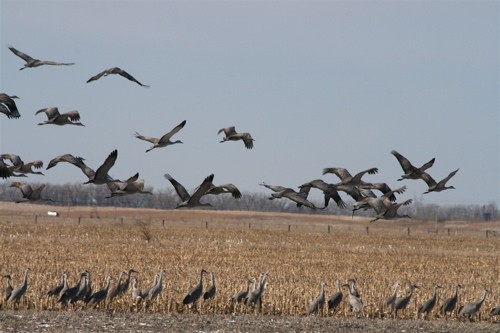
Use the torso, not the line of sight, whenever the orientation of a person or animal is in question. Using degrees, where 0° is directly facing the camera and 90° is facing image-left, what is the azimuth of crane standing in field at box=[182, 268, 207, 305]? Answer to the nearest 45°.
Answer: approximately 270°

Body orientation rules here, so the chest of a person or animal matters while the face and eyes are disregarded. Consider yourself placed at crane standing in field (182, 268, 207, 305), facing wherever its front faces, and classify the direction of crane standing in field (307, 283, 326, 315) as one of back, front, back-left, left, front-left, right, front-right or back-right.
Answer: front

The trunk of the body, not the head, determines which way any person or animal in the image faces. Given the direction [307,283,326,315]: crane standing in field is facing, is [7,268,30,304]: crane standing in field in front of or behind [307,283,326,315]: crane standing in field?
behind

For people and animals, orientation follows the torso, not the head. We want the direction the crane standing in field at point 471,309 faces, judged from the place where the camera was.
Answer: facing to the right of the viewer

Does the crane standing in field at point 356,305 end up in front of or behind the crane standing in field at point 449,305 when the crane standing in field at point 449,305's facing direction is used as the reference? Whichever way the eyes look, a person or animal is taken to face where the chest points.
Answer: behind

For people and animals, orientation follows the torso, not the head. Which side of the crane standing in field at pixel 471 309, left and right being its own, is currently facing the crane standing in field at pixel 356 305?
back

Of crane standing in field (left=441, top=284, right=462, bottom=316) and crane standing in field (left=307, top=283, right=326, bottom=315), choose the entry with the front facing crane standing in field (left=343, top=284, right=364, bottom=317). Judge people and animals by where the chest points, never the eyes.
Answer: crane standing in field (left=307, top=283, right=326, bottom=315)

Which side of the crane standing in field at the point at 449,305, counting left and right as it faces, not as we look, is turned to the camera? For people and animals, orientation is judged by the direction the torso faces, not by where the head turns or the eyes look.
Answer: right

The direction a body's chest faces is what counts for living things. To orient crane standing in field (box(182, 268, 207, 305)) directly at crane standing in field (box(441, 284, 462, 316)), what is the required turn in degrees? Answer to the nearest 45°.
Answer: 0° — it already faces it

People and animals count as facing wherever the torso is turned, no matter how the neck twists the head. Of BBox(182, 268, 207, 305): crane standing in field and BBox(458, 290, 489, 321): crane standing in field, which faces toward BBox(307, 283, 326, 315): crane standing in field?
BBox(182, 268, 207, 305): crane standing in field

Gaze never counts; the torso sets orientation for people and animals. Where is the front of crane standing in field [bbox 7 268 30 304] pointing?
to the viewer's right
